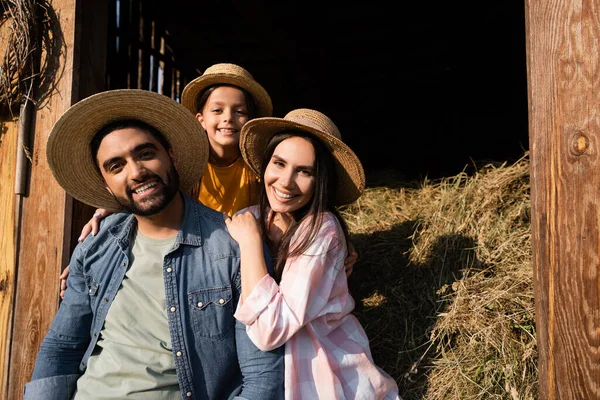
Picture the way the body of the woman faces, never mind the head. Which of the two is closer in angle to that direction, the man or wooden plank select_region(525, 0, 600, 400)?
the man

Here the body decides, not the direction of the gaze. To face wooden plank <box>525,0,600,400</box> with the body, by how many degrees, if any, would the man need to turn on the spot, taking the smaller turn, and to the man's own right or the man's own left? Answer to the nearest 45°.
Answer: approximately 45° to the man's own left

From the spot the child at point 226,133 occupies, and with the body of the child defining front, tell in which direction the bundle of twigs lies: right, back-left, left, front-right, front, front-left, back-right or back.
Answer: right

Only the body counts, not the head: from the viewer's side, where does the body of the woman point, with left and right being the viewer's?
facing the viewer and to the left of the viewer

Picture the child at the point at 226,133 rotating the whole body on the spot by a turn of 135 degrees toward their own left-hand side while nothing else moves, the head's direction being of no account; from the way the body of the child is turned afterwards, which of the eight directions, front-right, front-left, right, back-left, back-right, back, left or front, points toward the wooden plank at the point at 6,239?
back-left

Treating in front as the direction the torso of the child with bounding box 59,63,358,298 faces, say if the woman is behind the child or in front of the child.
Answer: in front

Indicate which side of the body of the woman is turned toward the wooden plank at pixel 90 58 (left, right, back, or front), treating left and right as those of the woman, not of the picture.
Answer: right

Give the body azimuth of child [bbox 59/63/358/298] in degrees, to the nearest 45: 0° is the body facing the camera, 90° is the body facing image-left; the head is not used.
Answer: approximately 0°

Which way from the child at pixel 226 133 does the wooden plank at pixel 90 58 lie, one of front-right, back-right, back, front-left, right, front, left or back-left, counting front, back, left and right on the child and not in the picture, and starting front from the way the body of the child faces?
right

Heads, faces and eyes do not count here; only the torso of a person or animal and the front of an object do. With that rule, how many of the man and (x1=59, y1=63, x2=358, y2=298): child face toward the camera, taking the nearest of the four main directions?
2

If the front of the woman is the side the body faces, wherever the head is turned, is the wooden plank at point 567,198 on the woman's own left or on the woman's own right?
on the woman's own left
